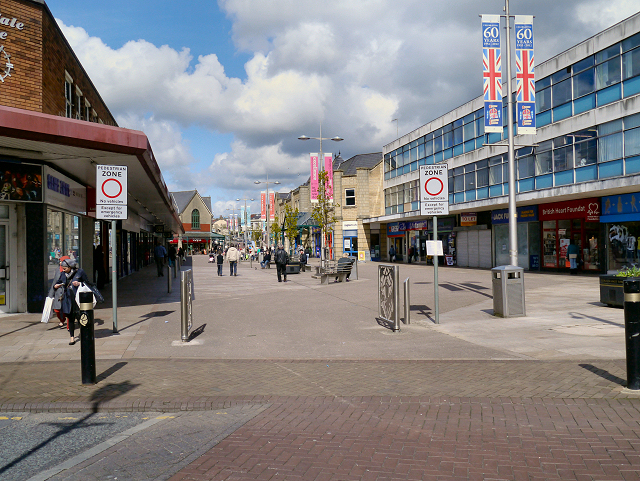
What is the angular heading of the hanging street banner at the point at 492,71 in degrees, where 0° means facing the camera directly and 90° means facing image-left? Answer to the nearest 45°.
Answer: approximately 0°

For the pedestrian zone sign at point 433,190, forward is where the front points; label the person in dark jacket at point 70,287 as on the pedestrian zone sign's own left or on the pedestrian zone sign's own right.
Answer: on the pedestrian zone sign's own right

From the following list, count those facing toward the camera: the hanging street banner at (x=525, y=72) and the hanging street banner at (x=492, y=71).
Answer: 2

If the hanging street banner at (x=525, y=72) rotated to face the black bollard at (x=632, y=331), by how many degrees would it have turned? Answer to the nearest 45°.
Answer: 0° — it already faces it

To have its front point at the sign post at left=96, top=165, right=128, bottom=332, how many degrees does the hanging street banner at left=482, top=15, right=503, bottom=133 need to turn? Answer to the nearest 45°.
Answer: approximately 45° to its right

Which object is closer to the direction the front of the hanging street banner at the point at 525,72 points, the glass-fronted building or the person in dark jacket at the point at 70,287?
the person in dark jacket

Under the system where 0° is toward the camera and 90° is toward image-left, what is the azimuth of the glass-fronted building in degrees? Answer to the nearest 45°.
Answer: approximately 45°

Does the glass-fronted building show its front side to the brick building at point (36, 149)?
yes

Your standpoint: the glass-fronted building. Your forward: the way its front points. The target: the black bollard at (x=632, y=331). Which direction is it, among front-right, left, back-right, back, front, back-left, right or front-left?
front-left
